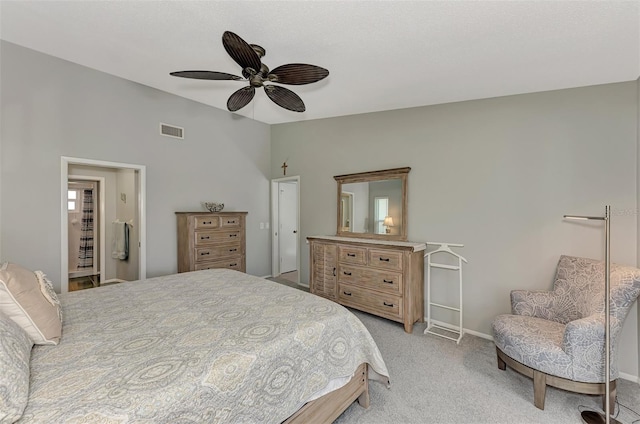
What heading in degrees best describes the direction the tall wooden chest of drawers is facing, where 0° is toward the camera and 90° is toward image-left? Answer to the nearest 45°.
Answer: approximately 315°

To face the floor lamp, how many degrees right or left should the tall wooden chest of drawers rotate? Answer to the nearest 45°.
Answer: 0° — it already faces it

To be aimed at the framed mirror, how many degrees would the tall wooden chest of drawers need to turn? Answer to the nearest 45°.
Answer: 0° — it already faces it

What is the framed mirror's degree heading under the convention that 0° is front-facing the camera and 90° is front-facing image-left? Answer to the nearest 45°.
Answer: approximately 45°

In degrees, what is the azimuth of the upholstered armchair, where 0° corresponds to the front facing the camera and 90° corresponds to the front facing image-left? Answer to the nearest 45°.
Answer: approximately 45°

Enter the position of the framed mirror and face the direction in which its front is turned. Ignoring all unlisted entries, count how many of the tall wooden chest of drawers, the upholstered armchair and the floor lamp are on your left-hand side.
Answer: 2

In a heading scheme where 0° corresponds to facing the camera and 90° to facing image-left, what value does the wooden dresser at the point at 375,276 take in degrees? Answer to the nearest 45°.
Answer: approximately 45°

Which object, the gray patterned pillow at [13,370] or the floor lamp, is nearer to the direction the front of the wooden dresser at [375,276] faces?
the gray patterned pillow
